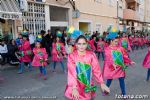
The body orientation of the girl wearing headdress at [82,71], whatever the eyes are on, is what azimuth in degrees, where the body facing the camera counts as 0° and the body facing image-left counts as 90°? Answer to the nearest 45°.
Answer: approximately 0°

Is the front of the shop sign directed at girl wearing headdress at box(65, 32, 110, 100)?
yes

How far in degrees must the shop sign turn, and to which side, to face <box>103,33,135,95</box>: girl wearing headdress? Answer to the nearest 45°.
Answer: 0° — it already faces them

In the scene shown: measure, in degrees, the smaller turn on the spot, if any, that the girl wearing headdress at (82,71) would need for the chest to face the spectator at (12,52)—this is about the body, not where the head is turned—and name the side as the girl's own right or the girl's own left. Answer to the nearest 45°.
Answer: approximately 135° to the girl's own right

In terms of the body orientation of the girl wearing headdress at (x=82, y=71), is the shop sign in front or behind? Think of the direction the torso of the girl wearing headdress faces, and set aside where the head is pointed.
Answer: behind
